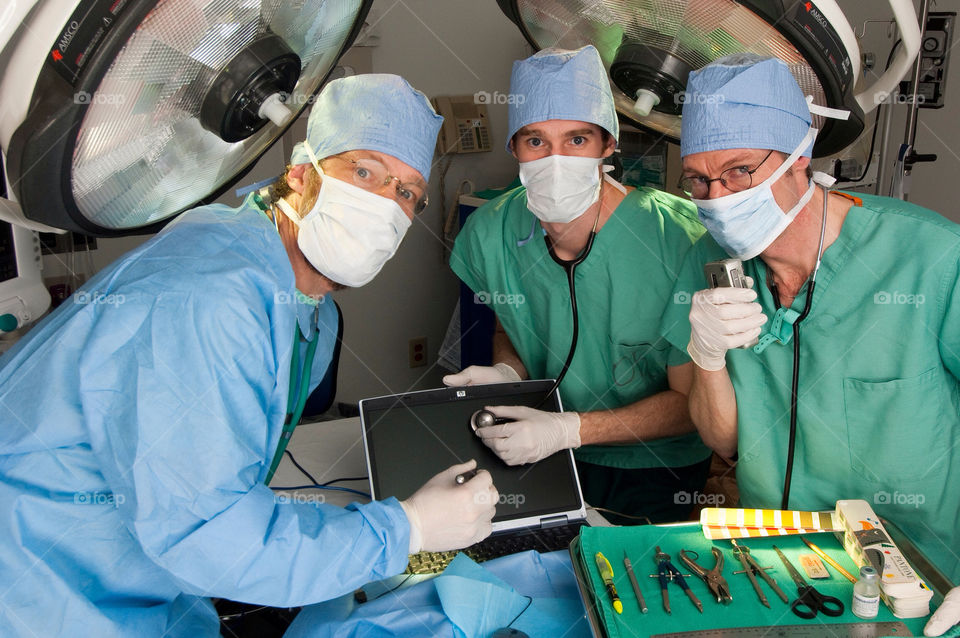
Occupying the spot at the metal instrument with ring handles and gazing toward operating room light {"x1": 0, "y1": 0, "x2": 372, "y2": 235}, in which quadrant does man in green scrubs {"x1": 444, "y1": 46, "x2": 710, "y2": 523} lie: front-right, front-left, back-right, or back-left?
front-right

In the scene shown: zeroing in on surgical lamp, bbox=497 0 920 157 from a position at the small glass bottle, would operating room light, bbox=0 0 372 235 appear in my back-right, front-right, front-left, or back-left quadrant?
front-left

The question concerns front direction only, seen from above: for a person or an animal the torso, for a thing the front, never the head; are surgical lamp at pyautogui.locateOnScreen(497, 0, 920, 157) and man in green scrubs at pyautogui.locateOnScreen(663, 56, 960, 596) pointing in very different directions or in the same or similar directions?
same or similar directions

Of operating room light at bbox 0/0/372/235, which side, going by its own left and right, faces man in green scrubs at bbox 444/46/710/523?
left

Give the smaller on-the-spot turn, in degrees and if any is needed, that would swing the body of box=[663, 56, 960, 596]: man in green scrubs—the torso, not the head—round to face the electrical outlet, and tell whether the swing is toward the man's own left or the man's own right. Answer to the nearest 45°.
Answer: approximately 90° to the man's own right

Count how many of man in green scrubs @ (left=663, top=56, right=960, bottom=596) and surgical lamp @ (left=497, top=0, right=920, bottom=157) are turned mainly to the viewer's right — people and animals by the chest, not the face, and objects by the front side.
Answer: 0

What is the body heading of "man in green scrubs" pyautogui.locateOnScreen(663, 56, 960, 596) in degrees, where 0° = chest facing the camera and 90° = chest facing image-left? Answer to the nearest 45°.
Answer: approximately 45°

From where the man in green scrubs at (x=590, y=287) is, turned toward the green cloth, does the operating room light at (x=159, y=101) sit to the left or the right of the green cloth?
right

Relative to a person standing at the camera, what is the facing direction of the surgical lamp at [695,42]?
facing the viewer and to the left of the viewer

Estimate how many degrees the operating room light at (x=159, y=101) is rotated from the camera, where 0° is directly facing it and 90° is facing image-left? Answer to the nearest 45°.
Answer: approximately 315°

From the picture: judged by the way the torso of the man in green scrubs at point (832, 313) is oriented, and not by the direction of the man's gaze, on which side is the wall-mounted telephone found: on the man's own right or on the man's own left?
on the man's own right

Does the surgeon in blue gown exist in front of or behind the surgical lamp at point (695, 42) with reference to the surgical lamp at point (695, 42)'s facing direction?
in front

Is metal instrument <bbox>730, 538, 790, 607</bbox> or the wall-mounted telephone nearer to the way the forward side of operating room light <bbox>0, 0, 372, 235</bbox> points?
the metal instrument

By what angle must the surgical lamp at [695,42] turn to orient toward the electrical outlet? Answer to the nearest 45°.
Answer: approximately 90° to its right

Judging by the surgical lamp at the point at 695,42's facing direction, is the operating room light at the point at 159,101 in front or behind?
in front
